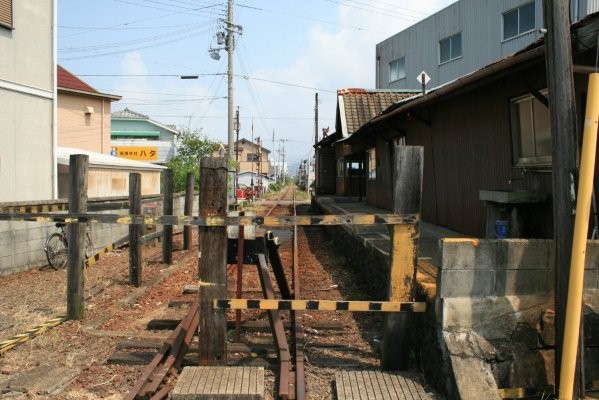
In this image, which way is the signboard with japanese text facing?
toward the camera

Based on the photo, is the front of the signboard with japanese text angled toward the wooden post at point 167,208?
yes

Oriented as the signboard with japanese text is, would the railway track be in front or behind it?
in front

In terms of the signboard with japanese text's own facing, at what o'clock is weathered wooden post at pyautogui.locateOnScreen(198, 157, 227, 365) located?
The weathered wooden post is roughly at 12 o'clock from the signboard with japanese text.

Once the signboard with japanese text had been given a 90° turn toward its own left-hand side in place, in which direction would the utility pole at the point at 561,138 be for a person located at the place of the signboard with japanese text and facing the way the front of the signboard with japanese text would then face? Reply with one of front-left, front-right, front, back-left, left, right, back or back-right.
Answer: right

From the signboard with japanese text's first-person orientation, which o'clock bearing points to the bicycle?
The bicycle is roughly at 12 o'clock from the signboard with japanese text.

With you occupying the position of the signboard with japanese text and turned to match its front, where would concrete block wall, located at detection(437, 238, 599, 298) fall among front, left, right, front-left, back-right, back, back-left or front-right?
front

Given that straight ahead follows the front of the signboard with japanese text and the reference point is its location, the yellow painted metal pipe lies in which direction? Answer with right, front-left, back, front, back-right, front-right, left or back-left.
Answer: front

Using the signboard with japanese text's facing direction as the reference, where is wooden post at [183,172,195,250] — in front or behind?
in front

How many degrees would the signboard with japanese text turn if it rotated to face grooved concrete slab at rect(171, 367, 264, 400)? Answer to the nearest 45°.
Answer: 0° — it already faces it

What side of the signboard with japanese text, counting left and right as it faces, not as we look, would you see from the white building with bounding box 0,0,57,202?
front

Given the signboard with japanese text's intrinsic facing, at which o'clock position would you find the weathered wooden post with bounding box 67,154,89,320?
The weathered wooden post is roughly at 12 o'clock from the signboard with japanese text.

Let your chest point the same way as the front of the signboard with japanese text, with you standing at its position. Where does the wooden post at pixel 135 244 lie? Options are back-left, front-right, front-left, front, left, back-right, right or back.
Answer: front

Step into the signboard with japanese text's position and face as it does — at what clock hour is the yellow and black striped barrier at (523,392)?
The yellow and black striped barrier is roughly at 12 o'clock from the signboard with japanese text.

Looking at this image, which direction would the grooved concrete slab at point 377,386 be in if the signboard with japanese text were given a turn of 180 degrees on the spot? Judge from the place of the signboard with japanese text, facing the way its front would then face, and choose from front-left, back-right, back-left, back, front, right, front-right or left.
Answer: back

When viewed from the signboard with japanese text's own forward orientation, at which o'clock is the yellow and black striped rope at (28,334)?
The yellow and black striped rope is roughly at 12 o'clock from the signboard with japanese text.
